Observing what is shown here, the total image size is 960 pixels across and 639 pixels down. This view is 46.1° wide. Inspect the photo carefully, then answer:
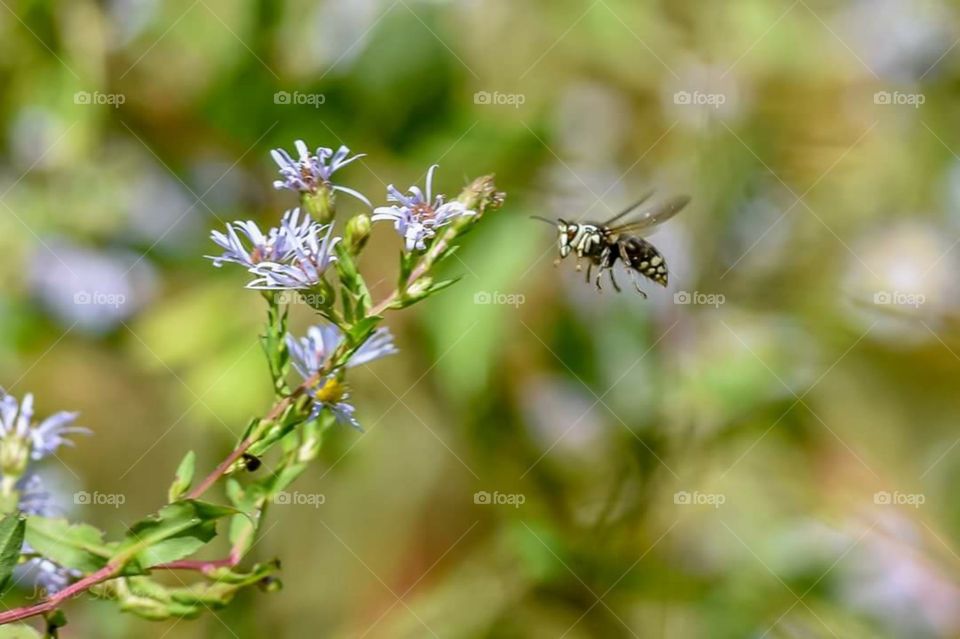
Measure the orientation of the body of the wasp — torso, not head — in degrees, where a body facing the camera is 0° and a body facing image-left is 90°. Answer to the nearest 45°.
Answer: approximately 90°

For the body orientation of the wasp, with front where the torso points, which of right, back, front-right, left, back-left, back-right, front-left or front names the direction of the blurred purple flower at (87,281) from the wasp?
front-right

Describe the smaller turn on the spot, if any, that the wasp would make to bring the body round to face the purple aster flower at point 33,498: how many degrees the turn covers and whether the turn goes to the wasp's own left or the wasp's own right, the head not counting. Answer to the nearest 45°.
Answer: approximately 45° to the wasp's own left

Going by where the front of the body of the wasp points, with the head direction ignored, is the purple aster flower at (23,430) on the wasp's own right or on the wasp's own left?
on the wasp's own left
